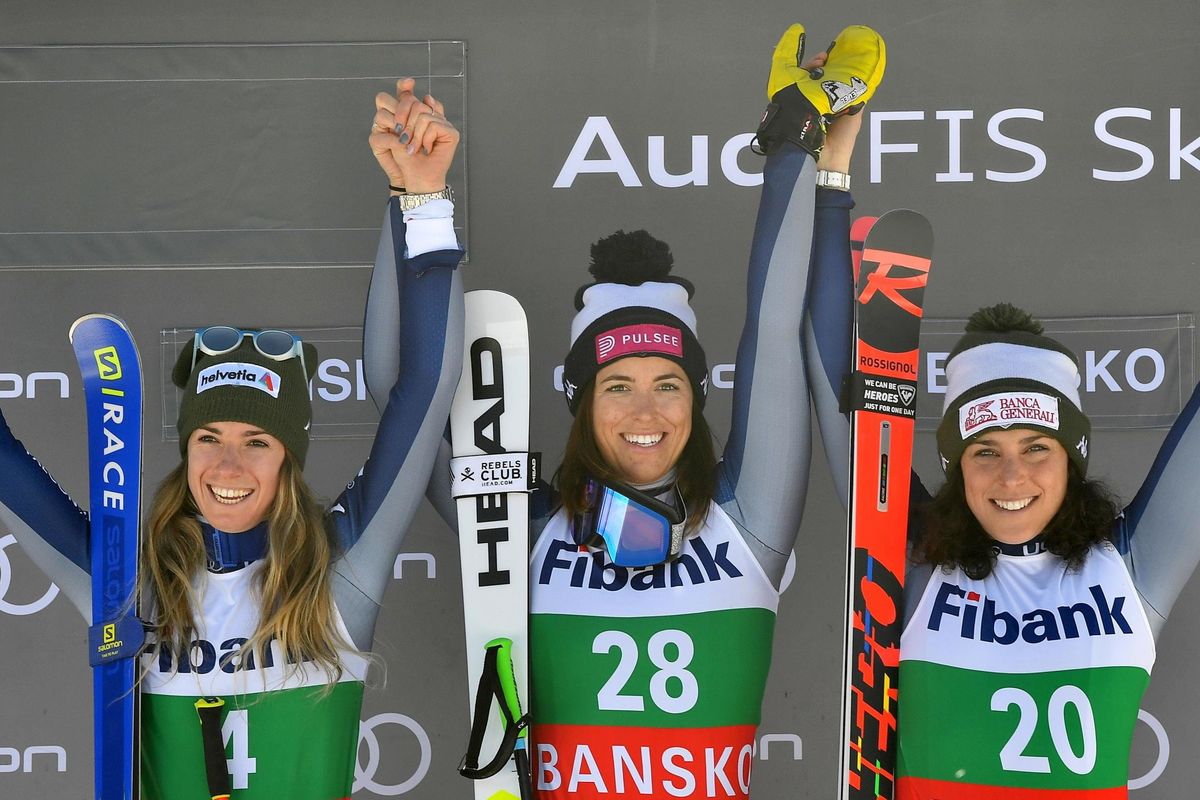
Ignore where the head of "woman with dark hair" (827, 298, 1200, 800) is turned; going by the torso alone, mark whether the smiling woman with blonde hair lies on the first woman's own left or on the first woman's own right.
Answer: on the first woman's own right

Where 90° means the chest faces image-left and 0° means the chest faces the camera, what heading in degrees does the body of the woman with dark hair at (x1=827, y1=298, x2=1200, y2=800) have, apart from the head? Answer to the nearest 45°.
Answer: approximately 0°
